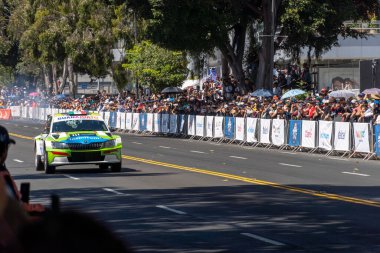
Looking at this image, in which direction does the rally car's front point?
toward the camera

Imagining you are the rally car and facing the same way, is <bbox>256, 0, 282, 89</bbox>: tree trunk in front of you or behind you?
behind

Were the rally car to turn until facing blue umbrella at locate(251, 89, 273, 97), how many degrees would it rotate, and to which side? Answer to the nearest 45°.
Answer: approximately 135° to its left
